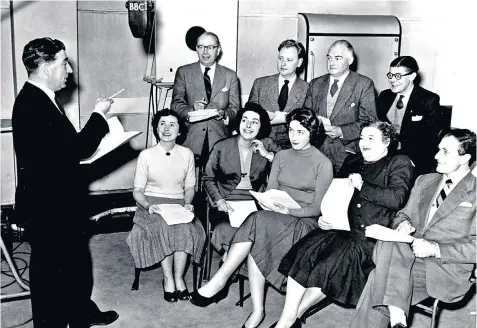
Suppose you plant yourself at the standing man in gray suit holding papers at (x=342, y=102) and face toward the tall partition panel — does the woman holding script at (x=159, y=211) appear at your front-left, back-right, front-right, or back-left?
back-left

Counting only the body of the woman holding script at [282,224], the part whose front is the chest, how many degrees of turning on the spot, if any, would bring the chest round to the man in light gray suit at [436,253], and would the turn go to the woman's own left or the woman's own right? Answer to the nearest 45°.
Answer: approximately 90° to the woman's own left

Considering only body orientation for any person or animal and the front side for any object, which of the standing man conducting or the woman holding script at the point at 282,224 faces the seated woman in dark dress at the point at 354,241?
the standing man conducting

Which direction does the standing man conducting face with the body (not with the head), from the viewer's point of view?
to the viewer's right

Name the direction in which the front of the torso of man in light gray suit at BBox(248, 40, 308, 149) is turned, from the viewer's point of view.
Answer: toward the camera

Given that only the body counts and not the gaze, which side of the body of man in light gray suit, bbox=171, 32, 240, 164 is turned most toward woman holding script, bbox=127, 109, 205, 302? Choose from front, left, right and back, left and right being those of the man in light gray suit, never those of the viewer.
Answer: front

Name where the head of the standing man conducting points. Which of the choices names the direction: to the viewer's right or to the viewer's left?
to the viewer's right

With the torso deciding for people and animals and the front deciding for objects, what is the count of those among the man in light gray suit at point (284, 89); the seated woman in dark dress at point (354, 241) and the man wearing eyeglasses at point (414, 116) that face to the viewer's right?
0

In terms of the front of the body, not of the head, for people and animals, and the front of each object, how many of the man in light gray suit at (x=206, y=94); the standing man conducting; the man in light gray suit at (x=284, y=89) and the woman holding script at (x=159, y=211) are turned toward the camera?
3

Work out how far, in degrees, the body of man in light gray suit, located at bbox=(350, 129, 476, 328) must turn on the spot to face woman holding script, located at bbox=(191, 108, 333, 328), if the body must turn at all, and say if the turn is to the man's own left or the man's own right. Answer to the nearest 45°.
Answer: approximately 45° to the man's own right

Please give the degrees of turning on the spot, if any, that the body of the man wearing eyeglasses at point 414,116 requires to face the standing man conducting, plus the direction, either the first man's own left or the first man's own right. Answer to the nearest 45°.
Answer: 0° — they already face them

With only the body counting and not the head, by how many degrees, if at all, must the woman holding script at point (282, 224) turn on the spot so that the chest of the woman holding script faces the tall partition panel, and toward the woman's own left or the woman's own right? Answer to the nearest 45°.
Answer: approximately 135° to the woman's own right

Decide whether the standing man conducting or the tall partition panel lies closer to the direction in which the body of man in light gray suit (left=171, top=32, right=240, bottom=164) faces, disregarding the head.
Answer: the standing man conducting

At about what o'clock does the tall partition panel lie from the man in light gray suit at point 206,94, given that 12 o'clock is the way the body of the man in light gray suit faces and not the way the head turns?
The tall partition panel is roughly at 8 o'clock from the man in light gray suit.

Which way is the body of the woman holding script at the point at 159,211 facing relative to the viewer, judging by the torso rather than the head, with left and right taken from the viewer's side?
facing the viewer

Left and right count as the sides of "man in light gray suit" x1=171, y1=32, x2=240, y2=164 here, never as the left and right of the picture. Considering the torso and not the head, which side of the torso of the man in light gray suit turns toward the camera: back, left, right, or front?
front

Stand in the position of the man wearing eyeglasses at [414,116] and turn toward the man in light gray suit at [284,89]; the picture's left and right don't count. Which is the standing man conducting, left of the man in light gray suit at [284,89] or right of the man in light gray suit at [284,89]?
left

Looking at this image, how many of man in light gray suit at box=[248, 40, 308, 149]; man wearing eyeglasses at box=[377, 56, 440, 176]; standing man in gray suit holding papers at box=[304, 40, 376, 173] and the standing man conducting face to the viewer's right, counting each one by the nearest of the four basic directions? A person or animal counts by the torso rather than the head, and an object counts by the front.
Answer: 1

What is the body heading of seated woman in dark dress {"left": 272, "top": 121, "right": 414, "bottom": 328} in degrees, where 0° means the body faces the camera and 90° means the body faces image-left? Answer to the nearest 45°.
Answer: approximately 45°

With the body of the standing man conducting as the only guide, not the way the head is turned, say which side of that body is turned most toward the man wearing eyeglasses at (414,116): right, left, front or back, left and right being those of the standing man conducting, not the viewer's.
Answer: front
